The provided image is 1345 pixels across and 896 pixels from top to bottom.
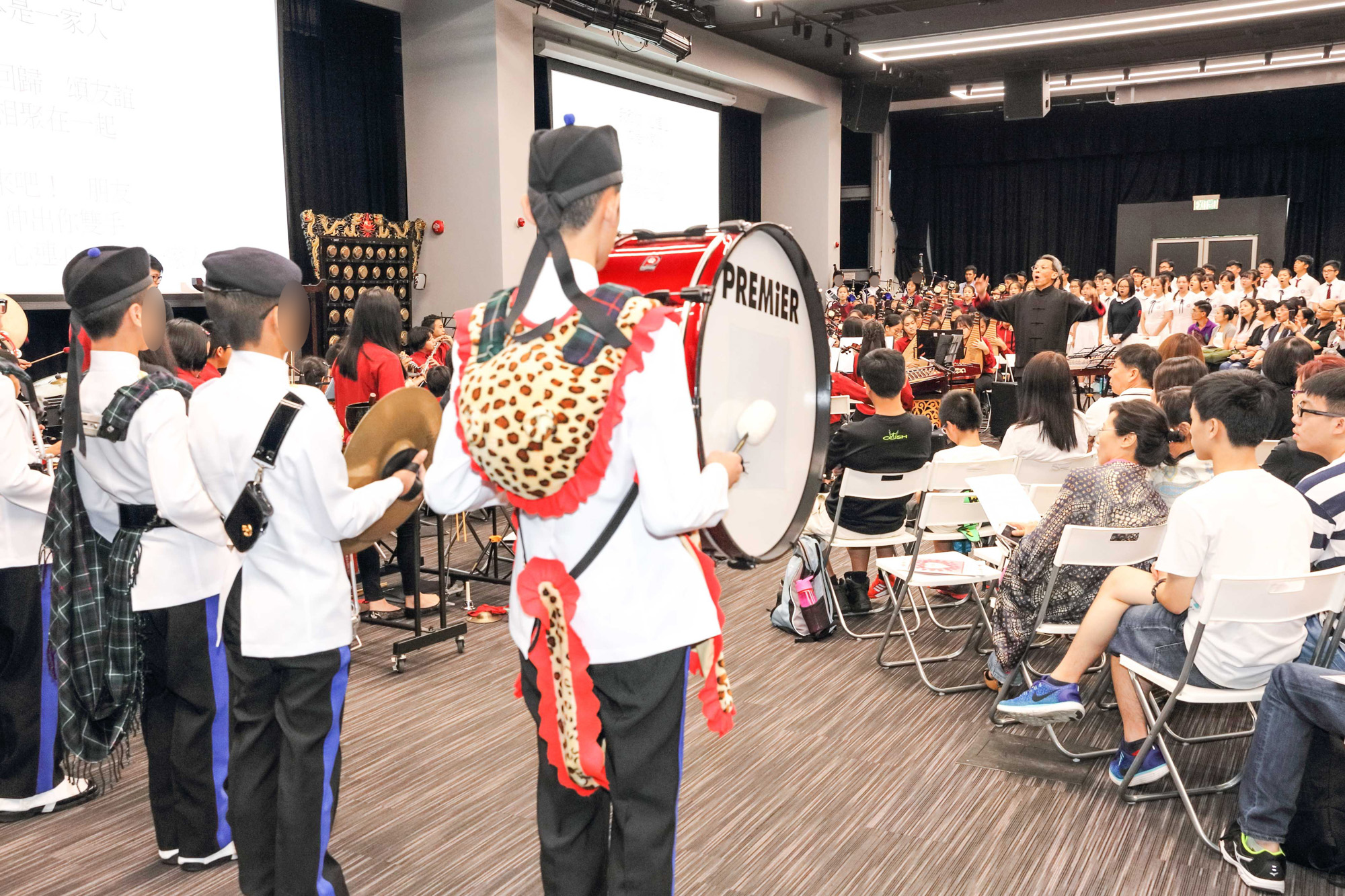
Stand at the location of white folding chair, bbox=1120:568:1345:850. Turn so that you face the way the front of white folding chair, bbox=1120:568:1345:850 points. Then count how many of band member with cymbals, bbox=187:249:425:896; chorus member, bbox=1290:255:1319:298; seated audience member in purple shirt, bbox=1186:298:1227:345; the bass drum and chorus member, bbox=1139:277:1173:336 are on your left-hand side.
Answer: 2

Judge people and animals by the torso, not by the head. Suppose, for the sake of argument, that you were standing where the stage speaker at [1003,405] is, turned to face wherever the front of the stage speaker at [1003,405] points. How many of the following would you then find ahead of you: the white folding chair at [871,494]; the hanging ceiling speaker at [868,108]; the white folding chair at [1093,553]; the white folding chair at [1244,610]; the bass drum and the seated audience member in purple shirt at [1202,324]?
4

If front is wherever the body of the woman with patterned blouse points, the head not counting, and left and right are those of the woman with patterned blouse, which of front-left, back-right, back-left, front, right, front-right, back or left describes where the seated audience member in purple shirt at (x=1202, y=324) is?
front-right

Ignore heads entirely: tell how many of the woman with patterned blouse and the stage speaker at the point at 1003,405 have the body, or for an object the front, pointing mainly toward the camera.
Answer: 1

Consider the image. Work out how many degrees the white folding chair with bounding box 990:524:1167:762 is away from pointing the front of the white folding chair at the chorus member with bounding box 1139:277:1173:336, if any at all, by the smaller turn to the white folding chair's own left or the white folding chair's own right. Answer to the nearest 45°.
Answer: approximately 45° to the white folding chair's own right

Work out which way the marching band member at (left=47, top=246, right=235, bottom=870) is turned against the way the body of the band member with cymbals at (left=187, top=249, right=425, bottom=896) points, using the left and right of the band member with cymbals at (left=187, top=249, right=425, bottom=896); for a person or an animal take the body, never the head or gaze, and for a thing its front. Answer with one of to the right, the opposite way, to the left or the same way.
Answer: the same way

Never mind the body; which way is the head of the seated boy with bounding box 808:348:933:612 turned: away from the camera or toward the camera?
away from the camera

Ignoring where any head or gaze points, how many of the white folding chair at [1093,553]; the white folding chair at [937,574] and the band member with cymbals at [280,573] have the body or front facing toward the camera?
0

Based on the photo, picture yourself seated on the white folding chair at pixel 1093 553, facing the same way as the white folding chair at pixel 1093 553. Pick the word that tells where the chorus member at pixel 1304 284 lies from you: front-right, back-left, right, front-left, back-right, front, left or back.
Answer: front-right

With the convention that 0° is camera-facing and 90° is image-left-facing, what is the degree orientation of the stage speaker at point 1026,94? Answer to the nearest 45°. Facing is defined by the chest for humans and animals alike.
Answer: approximately 45°

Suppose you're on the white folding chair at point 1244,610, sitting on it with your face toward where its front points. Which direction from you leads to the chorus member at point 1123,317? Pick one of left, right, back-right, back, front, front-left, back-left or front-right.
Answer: front-right

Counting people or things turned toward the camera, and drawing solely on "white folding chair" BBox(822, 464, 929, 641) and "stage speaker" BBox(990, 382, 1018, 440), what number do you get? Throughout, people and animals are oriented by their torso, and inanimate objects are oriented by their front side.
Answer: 1

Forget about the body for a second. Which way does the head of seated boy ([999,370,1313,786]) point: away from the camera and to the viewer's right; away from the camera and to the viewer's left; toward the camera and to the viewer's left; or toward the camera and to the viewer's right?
away from the camera and to the viewer's left

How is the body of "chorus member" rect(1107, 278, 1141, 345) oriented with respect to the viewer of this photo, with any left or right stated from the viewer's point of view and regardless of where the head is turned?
facing the viewer and to the left of the viewer

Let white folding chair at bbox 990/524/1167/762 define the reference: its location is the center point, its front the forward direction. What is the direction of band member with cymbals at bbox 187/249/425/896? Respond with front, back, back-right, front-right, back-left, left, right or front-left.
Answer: left

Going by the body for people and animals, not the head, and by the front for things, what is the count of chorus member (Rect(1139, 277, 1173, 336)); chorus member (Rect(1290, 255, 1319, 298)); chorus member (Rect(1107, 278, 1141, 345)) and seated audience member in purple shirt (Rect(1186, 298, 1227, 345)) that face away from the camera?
0

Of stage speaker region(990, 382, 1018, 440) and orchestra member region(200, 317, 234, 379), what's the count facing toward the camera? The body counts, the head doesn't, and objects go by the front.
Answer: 1
